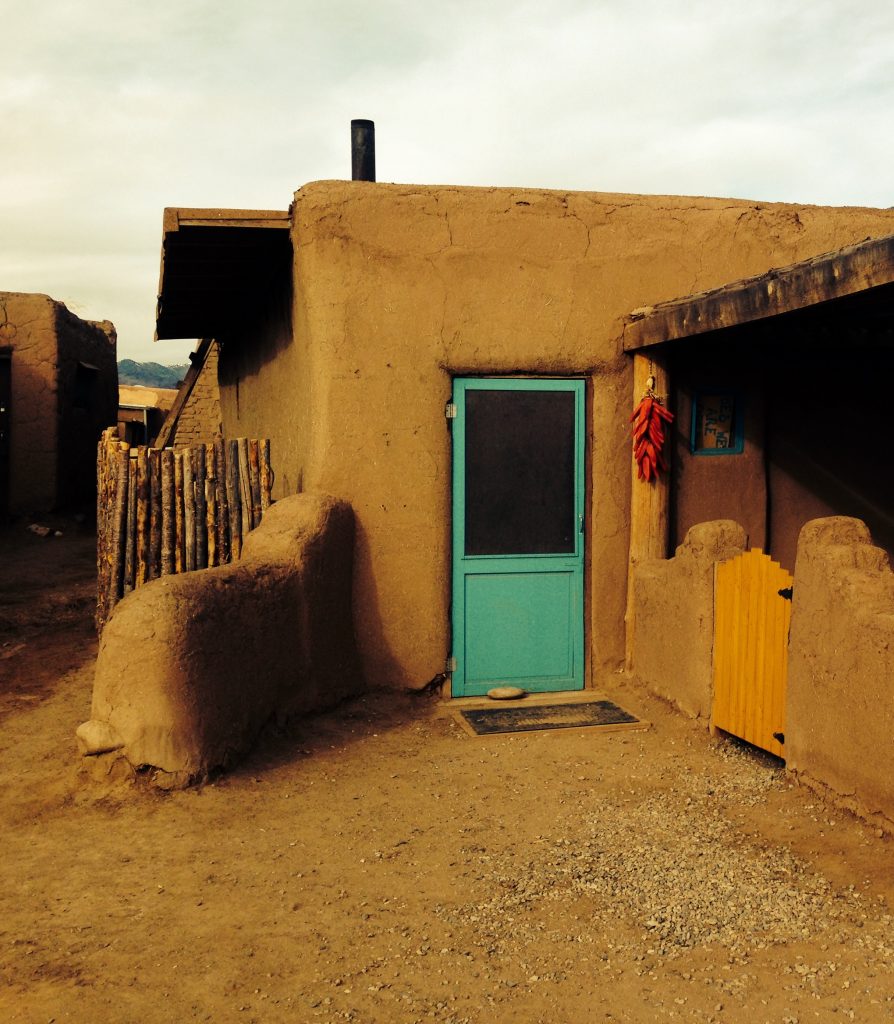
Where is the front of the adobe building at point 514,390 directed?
toward the camera

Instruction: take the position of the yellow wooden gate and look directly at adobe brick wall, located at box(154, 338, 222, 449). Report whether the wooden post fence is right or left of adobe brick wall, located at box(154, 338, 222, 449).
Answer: left

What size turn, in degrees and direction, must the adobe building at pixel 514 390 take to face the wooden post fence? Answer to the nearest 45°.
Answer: approximately 90° to its right

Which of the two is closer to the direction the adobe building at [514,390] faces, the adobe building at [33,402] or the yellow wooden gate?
the yellow wooden gate

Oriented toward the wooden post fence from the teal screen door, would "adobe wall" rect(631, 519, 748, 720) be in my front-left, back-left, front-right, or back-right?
back-left

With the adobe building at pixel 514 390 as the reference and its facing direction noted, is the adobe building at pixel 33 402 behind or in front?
behind

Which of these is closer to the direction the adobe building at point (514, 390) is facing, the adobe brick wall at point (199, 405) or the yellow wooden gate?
the yellow wooden gate

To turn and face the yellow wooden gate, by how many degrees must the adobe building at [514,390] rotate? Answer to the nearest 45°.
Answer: approximately 45° to its left

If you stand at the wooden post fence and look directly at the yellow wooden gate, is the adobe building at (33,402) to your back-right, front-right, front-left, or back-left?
back-left

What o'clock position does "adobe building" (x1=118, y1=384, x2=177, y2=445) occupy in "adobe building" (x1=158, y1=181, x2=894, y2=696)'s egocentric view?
"adobe building" (x1=118, y1=384, x2=177, y2=445) is roughly at 5 o'clock from "adobe building" (x1=158, y1=181, x2=894, y2=696).
